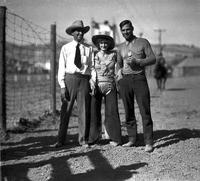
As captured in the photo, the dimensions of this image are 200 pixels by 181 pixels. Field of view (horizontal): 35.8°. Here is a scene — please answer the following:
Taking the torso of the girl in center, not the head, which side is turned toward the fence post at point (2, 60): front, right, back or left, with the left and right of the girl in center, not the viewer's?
right

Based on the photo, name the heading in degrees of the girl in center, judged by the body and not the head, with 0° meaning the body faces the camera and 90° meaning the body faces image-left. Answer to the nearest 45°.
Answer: approximately 0°
